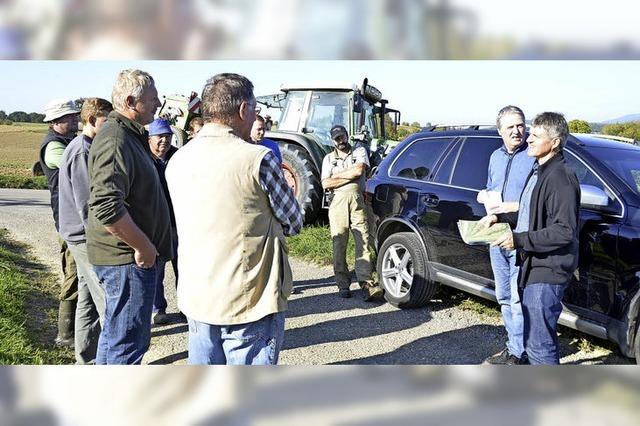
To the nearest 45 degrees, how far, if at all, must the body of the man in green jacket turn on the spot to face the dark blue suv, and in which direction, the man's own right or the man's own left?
0° — they already face it

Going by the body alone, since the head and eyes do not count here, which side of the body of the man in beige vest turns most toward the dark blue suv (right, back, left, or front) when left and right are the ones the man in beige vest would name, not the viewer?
front

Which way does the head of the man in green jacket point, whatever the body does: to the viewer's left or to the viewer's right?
to the viewer's right

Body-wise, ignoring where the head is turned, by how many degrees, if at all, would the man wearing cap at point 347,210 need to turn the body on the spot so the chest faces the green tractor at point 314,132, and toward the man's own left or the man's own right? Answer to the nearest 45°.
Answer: approximately 180°

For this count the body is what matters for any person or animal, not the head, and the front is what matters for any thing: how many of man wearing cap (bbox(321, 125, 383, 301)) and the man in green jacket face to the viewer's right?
1

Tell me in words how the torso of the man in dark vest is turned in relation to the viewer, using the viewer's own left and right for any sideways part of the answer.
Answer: facing to the right of the viewer

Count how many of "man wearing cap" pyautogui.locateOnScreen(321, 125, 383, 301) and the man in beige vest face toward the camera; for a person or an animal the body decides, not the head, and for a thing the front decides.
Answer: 1

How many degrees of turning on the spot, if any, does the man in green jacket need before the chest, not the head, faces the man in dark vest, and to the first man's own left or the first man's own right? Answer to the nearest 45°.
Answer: approximately 90° to the first man's own left

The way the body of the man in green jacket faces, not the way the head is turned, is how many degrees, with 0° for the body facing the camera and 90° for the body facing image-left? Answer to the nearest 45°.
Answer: approximately 270°

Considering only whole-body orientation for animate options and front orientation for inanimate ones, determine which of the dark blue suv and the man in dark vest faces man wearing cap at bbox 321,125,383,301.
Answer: the man in dark vest

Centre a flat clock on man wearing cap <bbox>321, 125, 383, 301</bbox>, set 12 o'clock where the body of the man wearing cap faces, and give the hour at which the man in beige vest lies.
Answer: The man in beige vest is roughly at 12 o'clock from the man wearing cap.

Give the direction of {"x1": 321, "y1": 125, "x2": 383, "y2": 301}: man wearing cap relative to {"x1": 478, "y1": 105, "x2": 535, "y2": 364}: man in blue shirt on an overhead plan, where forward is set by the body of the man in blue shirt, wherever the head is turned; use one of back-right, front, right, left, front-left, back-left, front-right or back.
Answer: right
